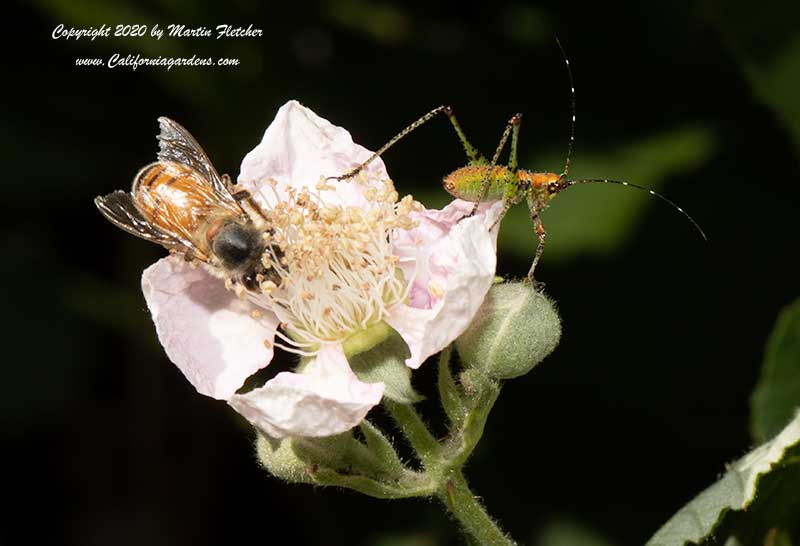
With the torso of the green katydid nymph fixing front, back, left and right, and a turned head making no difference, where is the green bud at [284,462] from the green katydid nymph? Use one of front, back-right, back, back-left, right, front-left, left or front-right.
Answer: back-right

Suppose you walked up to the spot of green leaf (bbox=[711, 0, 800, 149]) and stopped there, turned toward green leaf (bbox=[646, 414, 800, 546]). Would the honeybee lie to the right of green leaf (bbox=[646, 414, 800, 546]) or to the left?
right

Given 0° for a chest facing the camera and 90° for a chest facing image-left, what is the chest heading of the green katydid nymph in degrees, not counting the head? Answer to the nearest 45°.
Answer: approximately 270°

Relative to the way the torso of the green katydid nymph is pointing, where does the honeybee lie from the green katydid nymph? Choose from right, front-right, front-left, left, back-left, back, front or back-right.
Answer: back

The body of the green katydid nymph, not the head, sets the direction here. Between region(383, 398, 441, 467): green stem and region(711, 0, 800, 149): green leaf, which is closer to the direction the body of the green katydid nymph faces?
the green leaf
